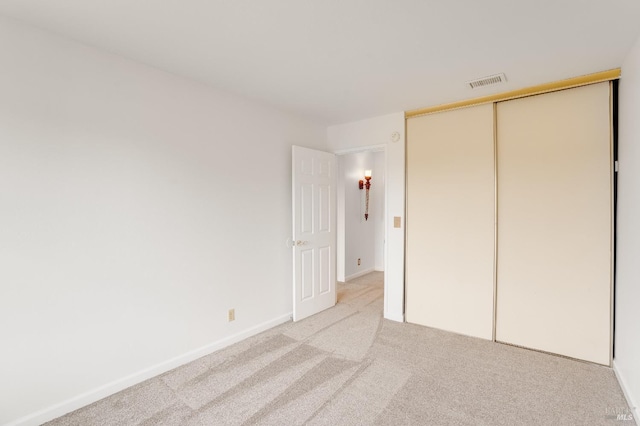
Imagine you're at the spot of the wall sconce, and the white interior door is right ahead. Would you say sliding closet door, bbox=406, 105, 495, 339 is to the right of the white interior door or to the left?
left

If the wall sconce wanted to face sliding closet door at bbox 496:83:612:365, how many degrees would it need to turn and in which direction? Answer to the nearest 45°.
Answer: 0° — it already faces it

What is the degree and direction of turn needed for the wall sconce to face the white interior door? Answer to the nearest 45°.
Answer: approximately 45° to its right

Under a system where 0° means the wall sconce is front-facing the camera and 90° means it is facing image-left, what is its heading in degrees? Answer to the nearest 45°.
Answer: approximately 315°

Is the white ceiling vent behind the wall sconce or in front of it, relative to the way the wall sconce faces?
in front

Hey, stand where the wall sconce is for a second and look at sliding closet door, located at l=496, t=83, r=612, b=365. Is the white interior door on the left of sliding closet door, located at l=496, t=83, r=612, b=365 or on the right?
right

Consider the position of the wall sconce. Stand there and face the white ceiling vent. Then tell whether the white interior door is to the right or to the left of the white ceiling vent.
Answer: right
